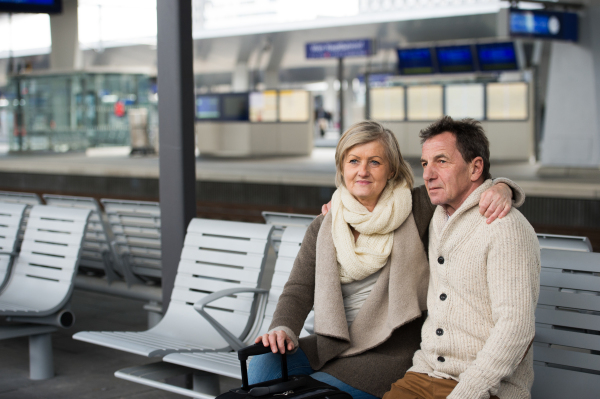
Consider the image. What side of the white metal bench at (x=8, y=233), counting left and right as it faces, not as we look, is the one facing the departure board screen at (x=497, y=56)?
back

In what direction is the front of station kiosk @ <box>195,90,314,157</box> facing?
toward the camera

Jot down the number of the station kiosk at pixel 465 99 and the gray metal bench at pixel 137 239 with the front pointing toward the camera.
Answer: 1

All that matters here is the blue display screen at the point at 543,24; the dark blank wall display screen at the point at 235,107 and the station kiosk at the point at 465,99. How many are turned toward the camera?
3

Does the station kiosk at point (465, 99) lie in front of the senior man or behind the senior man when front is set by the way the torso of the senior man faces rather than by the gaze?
behind

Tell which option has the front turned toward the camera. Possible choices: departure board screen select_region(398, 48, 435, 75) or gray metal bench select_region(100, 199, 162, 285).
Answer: the departure board screen

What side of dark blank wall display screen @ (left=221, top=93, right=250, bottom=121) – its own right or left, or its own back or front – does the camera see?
front

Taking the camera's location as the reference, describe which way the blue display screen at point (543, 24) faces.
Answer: facing the viewer

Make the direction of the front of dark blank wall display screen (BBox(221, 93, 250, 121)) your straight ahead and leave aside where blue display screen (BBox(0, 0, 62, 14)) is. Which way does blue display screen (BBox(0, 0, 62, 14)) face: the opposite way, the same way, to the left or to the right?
the same way

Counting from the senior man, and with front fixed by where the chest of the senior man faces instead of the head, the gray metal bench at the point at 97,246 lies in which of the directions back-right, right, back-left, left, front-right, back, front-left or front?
right

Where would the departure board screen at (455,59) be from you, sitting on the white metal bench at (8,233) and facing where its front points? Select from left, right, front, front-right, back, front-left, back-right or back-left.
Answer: back

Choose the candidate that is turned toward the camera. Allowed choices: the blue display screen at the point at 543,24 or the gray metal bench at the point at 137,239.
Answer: the blue display screen

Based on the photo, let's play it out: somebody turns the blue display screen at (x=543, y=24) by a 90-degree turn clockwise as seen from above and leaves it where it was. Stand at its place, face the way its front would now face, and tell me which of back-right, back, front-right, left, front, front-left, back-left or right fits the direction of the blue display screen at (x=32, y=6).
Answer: front-left

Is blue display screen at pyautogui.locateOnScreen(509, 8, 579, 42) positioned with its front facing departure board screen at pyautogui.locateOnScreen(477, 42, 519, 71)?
no

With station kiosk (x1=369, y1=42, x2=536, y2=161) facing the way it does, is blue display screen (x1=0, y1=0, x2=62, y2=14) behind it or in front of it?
in front

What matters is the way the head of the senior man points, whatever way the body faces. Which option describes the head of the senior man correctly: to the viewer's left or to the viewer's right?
to the viewer's left

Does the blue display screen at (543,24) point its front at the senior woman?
yes

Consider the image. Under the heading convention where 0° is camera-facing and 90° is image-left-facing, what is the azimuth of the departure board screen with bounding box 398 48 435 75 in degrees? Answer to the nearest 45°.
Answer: approximately 0°

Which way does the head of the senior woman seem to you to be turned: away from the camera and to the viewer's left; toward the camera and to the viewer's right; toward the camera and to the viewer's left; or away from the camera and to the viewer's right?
toward the camera and to the viewer's left
